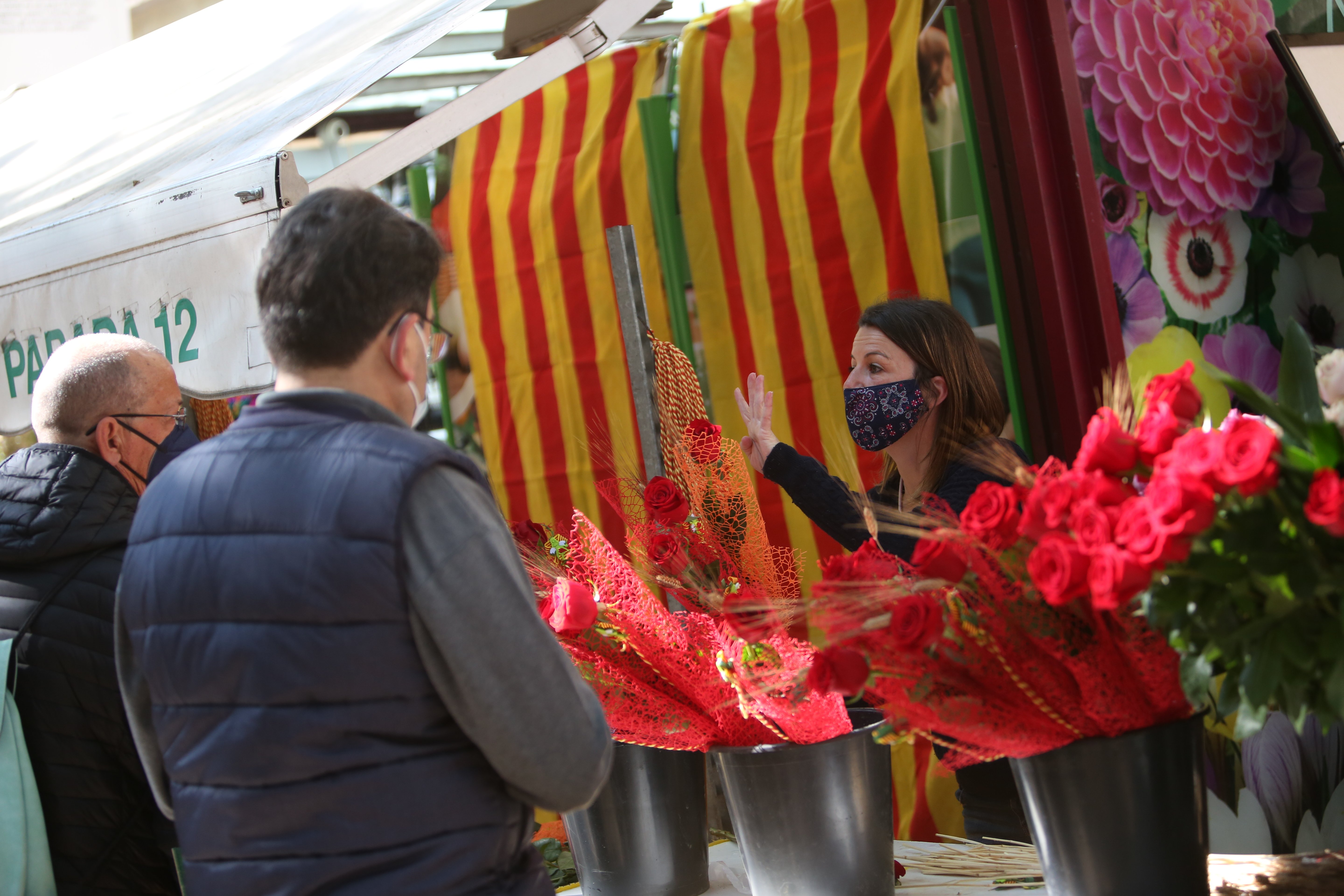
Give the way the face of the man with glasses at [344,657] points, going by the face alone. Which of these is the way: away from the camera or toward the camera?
away from the camera

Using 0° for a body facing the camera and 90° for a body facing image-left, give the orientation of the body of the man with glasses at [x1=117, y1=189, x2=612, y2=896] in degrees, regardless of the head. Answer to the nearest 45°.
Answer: approximately 225°

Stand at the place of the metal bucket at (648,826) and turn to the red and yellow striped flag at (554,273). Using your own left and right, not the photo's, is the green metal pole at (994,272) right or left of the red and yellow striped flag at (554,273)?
right

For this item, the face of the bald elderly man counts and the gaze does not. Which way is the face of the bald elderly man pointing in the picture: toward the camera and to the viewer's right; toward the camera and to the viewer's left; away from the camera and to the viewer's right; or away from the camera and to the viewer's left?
away from the camera and to the viewer's right

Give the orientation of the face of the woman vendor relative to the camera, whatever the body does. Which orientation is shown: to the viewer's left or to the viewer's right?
to the viewer's left

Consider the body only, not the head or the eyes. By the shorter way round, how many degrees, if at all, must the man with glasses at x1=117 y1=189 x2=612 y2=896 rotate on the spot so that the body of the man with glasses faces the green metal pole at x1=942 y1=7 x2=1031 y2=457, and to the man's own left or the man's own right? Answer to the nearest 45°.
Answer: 0° — they already face it

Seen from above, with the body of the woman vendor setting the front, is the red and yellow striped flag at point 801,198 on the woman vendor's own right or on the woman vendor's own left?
on the woman vendor's own right

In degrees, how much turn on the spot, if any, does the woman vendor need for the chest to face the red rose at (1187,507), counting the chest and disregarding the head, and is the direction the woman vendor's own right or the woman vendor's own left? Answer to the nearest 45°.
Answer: approximately 45° to the woman vendor's own left

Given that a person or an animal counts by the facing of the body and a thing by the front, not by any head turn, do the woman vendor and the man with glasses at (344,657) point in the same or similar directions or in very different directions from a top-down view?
very different directions
